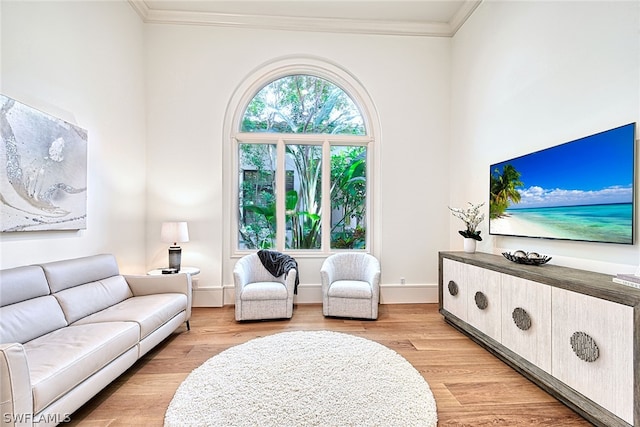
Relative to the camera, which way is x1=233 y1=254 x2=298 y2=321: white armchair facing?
toward the camera

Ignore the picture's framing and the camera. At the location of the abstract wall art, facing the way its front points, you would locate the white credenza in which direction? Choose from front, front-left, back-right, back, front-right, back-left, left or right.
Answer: front

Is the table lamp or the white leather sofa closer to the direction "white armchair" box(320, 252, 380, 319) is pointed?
the white leather sofa

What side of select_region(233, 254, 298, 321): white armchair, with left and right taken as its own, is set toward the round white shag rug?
front

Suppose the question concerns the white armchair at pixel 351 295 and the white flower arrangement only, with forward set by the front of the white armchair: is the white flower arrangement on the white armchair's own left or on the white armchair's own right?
on the white armchair's own left

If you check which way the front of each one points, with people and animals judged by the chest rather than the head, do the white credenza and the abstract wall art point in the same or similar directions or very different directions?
very different directions

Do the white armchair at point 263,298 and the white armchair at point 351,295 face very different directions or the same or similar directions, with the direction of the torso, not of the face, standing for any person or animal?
same or similar directions

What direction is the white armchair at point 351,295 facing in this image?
toward the camera

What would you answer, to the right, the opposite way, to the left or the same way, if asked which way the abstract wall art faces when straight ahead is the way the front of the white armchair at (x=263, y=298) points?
to the left

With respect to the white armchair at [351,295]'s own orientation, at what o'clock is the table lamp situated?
The table lamp is roughly at 3 o'clock from the white armchair.

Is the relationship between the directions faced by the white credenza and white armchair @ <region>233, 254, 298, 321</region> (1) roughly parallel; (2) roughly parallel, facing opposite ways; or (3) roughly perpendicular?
roughly perpendicular

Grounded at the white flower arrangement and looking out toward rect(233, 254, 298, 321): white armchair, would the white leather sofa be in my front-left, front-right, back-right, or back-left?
front-left

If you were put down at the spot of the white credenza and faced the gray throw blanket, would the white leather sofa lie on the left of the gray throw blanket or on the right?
left

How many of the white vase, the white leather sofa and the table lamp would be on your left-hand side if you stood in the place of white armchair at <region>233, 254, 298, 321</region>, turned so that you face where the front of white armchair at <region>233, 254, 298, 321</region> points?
1

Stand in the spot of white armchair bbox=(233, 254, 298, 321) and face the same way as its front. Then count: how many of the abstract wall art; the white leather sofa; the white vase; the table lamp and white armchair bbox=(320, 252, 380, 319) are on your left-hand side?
2

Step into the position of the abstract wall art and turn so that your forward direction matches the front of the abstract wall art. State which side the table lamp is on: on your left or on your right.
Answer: on your left

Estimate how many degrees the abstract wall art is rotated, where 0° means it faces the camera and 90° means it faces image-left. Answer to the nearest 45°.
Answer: approximately 315°

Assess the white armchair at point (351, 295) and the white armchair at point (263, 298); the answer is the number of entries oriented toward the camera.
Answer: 2
